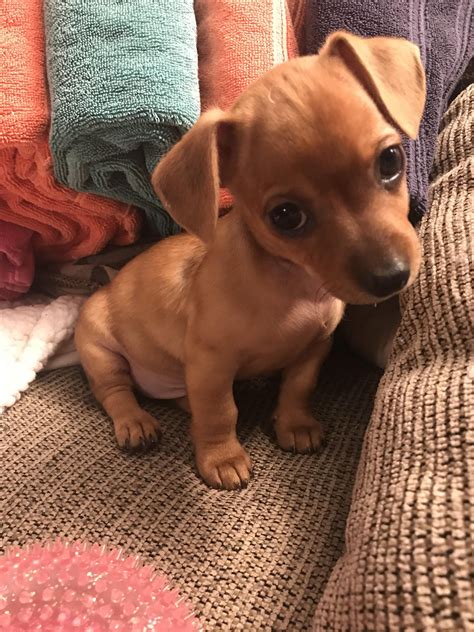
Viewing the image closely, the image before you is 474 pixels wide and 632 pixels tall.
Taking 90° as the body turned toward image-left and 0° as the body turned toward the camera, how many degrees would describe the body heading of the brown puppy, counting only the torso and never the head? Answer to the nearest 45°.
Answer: approximately 315°

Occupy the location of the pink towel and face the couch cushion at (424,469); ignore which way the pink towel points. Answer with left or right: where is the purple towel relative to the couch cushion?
left

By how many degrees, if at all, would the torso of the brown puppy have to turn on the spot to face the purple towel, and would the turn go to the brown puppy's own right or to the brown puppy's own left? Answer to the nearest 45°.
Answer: approximately 90° to the brown puppy's own left

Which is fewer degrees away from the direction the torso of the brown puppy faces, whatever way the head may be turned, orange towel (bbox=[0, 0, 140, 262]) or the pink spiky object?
the pink spiky object

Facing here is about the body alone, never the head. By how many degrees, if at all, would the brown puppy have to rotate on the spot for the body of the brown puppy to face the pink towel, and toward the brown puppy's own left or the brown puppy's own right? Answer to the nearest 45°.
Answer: approximately 180°

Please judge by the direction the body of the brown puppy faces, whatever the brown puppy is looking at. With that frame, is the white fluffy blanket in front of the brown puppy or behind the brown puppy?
behind

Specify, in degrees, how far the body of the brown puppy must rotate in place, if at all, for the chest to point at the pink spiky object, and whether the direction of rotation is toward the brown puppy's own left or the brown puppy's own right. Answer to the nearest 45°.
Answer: approximately 90° to the brown puppy's own right
